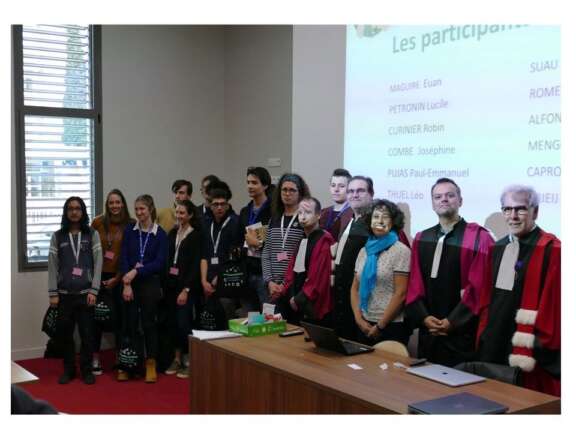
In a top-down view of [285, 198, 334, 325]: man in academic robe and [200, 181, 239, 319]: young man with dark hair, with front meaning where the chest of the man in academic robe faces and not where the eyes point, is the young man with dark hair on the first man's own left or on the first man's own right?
on the first man's own right

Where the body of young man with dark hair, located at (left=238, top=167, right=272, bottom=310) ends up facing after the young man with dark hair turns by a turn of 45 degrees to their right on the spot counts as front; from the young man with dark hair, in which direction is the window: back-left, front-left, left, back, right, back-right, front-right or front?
front-right

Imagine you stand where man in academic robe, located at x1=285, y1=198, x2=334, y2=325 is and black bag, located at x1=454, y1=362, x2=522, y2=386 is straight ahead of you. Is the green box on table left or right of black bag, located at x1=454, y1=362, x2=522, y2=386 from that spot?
right

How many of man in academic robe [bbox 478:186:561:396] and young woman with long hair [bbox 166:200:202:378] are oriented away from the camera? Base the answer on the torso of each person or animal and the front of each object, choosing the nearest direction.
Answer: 0

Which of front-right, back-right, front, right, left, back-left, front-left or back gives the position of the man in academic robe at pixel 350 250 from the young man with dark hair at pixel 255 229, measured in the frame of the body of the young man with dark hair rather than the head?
left

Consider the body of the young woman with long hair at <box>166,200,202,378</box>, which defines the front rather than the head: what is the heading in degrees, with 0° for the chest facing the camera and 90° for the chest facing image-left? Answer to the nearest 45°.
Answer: approximately 45°

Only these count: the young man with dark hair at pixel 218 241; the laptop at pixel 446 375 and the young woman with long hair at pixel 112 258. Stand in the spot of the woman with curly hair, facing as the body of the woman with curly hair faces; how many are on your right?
2

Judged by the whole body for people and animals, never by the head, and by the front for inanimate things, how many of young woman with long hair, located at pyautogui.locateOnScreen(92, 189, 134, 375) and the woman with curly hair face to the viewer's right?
0

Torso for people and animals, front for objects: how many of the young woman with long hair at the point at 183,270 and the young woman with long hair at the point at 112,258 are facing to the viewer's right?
0
